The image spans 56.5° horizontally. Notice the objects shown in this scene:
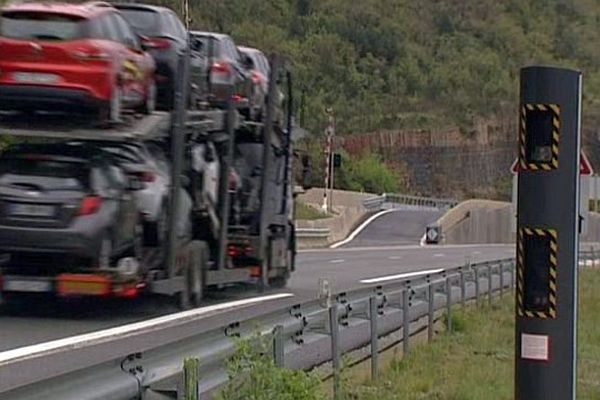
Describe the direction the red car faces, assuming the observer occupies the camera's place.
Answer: facing away from the viewer and to the right of the viewer

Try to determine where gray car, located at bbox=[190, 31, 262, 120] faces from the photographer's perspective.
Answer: facing away from the viewer and to the right of the viewer

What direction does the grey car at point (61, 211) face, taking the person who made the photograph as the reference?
facing away from the viewer and to the right of the viewer
